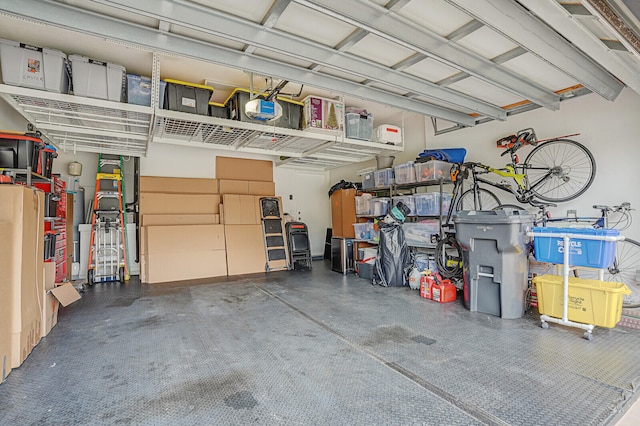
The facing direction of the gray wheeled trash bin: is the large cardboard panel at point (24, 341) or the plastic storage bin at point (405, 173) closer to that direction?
the large cardboard panel

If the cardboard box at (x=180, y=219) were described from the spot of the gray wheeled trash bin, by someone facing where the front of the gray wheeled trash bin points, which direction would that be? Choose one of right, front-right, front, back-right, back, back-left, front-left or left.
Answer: front-right

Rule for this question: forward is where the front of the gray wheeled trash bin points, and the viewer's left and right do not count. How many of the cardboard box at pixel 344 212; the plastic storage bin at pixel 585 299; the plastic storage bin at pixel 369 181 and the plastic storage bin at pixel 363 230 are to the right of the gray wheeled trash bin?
3

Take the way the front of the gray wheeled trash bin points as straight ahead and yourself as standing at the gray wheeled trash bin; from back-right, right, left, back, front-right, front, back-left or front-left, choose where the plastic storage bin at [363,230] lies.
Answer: right

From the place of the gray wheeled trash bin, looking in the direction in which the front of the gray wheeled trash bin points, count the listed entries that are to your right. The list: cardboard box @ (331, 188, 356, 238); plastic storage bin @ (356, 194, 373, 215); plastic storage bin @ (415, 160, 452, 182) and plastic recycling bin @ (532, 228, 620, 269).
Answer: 3

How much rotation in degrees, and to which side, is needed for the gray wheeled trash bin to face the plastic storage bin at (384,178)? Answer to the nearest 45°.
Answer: approximately 90° to its right

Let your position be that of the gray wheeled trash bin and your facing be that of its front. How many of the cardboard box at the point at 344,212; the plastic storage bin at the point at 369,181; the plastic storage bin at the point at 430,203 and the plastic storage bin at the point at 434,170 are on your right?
4

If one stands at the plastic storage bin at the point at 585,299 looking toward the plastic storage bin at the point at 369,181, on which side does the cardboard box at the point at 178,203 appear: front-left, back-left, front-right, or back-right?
front-left

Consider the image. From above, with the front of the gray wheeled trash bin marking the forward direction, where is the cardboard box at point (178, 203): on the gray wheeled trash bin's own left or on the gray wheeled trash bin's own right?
on the gray wheeled trash bin's own right

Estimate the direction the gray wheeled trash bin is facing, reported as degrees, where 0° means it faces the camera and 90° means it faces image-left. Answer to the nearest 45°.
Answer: approximately 45°

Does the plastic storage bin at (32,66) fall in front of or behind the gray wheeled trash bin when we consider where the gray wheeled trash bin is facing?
in front

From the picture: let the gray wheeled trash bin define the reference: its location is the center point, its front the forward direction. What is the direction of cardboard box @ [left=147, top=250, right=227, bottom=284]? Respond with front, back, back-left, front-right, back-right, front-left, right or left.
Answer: front-right
